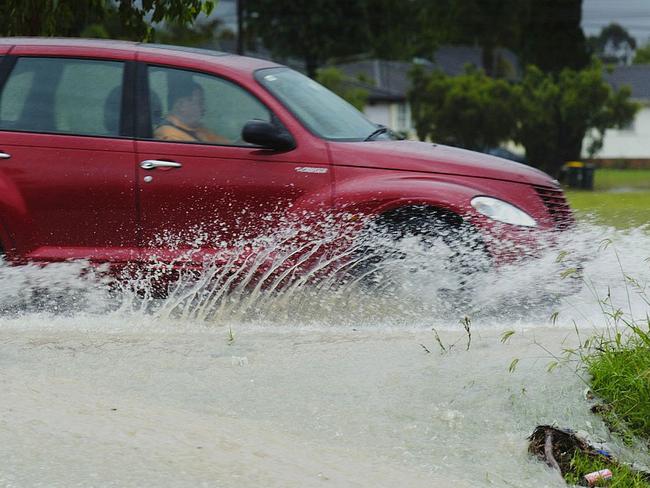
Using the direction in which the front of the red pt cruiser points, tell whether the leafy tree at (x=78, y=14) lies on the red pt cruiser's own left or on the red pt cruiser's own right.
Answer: on the red pt cruiser's own left

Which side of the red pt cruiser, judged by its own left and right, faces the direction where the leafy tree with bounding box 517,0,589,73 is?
left

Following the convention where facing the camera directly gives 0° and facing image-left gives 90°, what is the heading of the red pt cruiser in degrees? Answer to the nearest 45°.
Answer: approximately 270°

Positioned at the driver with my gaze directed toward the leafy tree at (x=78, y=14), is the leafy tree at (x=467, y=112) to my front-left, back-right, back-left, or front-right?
front-right

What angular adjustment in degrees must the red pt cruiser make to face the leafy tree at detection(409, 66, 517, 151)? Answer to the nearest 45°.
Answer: approximately 90° to its left

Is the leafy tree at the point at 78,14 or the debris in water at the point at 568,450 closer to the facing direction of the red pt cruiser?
the debris in water

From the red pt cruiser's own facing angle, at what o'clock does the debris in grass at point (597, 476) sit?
The debris in grass is roughly at 2 o'clock from the red pt cruiser.

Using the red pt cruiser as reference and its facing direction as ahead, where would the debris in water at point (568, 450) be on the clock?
The debris in water is roughly at 2 o'clock from the red pt cruiser.

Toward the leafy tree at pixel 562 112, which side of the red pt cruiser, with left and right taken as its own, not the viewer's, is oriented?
left
